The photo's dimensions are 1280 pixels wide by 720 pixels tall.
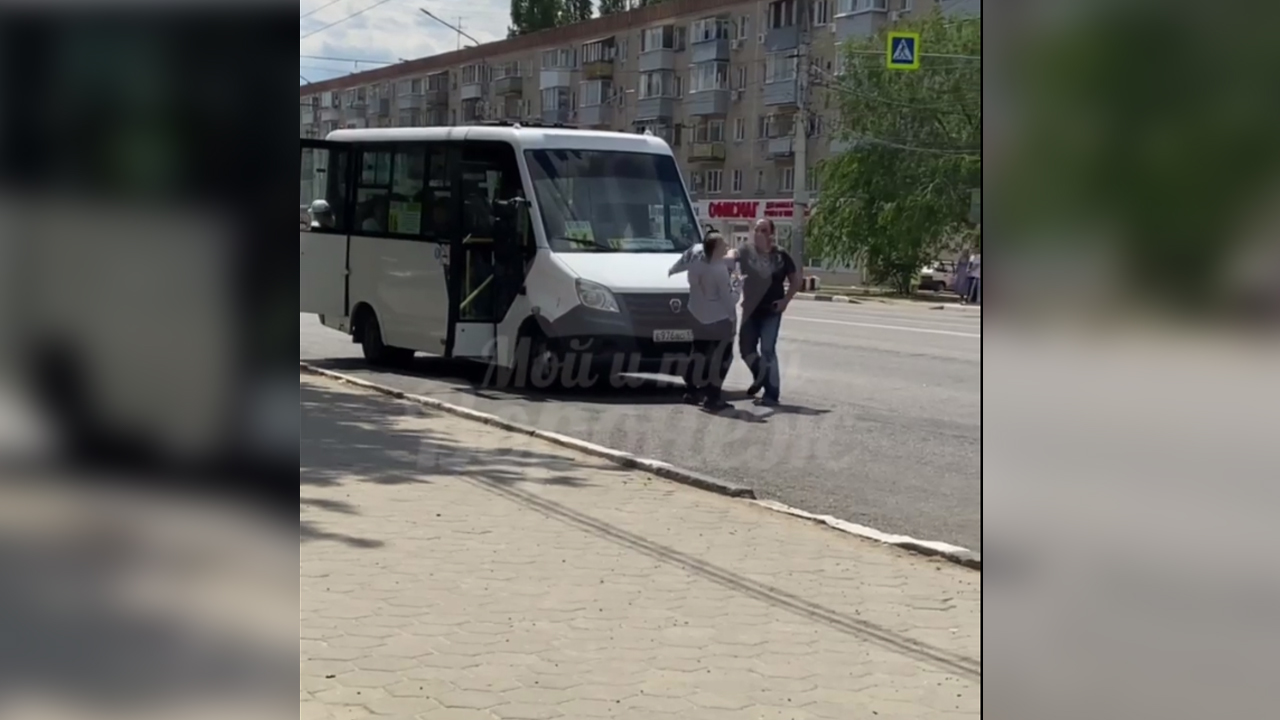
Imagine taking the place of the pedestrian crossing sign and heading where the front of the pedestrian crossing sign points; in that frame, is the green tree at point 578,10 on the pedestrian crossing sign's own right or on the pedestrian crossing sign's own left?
on the pedestrian crossing sign's own right

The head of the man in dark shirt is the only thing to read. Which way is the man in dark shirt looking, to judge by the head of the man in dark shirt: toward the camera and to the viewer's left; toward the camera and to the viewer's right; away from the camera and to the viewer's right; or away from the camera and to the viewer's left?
toward the camera and to the viewer's left

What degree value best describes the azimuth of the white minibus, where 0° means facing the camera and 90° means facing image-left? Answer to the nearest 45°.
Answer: approximately 315°

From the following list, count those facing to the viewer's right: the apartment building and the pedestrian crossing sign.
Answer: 0

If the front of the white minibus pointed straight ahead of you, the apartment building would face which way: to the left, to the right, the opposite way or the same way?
to the right

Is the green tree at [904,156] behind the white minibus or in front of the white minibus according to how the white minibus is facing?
in front

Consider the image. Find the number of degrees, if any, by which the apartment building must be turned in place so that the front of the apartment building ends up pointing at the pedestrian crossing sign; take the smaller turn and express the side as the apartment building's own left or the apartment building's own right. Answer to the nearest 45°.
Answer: approximately 45° to the apartment building's own left

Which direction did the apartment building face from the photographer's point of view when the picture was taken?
facing the viewer and to the left of the viewer

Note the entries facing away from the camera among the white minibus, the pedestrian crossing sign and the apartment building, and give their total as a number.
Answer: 0

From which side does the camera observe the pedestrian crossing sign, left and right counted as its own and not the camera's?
front

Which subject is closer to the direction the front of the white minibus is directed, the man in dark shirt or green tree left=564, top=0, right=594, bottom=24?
the man in dark shirt

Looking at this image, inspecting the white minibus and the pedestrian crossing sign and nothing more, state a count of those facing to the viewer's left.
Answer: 0
